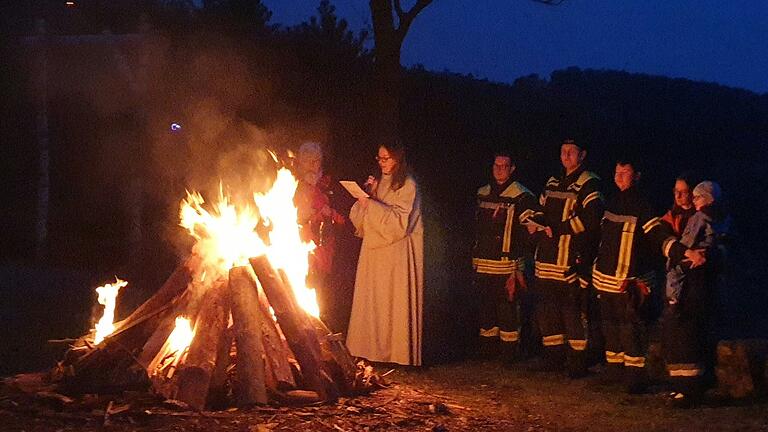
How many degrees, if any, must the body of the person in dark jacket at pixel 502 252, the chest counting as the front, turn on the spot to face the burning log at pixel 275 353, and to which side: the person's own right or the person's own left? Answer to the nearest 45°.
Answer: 0° — they already face it

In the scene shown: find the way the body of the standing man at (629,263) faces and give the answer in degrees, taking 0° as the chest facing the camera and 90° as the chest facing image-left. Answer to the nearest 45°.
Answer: approximately 45°

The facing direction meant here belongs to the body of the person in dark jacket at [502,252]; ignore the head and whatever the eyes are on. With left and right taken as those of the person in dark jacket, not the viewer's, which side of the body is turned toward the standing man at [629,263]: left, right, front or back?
left
